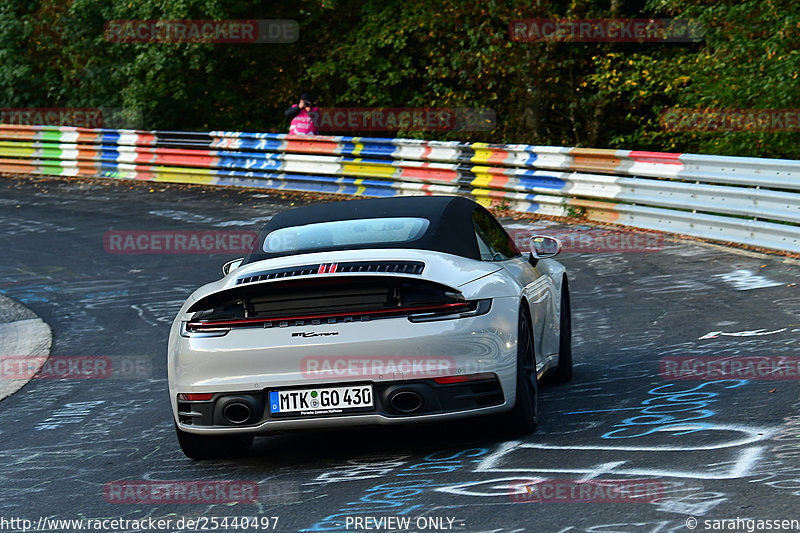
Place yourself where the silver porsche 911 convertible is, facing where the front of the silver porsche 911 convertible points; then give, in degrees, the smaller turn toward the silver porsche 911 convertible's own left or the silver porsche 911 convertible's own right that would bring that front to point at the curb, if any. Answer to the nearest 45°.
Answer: approximately 45° to the silver porsche 911 convertible's own left

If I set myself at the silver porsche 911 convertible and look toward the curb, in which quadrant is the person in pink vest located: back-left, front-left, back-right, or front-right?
front-right

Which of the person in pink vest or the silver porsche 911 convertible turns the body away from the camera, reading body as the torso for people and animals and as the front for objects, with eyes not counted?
the silver porsche 911 convertible

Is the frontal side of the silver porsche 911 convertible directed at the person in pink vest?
yes

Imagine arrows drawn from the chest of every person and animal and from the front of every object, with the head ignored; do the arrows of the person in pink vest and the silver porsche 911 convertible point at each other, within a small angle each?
yes

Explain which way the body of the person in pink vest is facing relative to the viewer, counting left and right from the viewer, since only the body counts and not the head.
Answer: facing the viewer

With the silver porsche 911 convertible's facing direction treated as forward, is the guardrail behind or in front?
in front

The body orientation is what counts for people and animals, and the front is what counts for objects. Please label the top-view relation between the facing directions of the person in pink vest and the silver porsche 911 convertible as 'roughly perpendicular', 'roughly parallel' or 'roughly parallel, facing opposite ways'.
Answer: roughly parallel, facing opposite ways

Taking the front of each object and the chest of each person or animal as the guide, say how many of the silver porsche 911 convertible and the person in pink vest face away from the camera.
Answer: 1

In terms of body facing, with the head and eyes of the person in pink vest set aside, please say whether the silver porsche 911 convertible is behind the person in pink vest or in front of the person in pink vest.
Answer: in front

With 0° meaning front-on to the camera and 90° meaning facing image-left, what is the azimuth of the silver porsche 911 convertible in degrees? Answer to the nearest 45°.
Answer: approximately 180°
